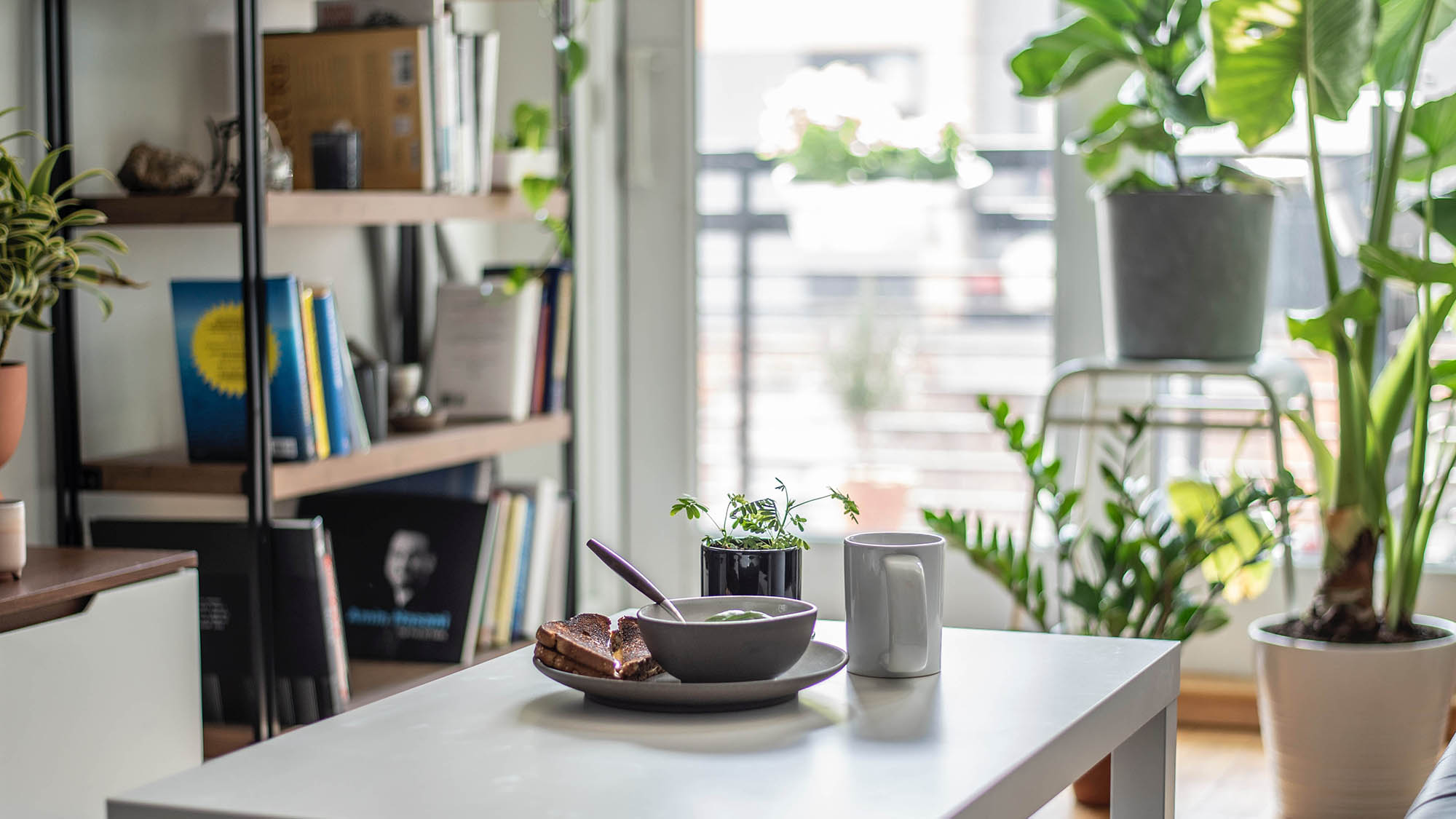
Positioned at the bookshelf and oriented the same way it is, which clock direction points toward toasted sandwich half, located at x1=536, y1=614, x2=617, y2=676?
The toasted sandwich half is roughly at 1 o'clock from the bookshelf.

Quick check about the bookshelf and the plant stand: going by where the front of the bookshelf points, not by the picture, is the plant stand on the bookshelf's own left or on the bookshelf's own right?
on the bookshelf's own left

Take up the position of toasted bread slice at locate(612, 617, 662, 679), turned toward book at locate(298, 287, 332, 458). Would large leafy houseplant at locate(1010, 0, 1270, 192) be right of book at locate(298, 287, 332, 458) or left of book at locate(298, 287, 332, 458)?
right

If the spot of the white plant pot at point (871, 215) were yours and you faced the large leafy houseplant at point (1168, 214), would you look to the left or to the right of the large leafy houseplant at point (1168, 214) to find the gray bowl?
right

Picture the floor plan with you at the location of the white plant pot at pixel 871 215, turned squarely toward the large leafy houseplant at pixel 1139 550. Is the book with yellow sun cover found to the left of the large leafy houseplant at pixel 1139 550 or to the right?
right

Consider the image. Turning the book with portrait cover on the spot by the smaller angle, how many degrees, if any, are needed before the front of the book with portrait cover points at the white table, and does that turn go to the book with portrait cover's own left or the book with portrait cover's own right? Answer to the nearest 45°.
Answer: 0° — it already faces it

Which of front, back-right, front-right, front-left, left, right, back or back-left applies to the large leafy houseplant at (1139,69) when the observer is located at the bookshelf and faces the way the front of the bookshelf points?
front-left

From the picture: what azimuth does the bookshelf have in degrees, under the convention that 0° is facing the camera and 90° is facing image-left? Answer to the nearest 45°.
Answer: approximately 315°
